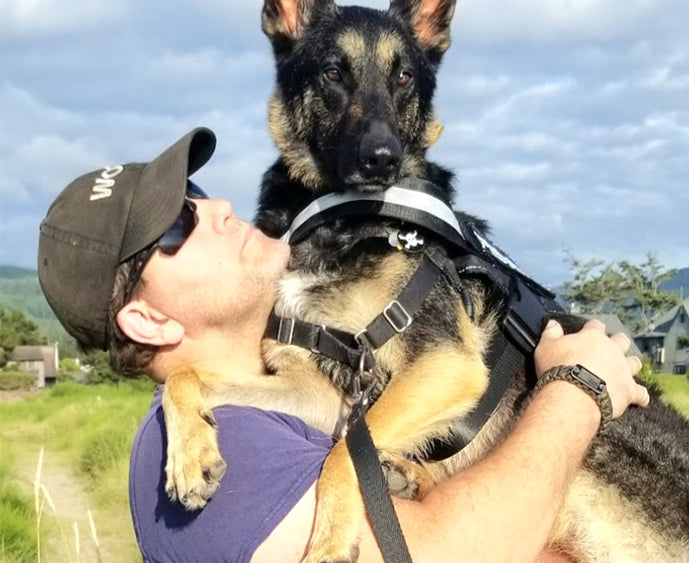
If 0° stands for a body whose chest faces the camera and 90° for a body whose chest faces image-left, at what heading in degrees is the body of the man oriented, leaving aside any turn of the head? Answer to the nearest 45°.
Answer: approximately 270°

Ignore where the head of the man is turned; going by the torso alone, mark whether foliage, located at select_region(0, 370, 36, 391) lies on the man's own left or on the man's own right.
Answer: on the man's own left

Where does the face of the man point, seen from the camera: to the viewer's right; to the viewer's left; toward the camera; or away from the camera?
to the viewer's right
